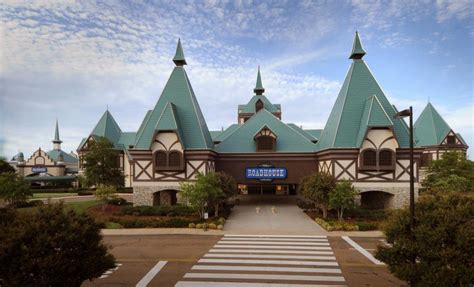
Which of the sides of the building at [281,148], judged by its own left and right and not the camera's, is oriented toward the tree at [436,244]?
front

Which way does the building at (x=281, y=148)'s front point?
toward the camera

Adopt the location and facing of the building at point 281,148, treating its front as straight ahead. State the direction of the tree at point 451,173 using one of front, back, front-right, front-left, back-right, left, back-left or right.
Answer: left

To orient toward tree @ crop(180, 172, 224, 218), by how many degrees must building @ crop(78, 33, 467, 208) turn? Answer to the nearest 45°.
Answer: approximately 45° to its right

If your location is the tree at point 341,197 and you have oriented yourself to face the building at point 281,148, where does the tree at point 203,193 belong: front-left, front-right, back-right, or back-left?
front-left

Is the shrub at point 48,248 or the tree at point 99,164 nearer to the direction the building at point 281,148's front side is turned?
the shrub

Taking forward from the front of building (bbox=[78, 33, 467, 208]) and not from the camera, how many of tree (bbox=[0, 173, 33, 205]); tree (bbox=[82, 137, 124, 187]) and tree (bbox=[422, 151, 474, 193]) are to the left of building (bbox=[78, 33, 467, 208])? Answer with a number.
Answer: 1

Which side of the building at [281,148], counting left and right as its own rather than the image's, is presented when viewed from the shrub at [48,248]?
front

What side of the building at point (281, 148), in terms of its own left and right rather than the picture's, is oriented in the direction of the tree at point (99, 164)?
right
